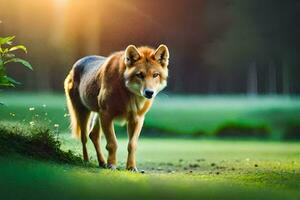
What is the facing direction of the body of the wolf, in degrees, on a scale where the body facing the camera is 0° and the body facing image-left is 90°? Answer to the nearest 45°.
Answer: approximately 315°
